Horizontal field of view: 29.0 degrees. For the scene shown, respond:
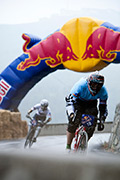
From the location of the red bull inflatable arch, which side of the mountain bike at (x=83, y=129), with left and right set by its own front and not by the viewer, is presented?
back

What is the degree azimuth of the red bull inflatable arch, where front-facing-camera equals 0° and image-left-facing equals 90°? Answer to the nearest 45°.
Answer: approximately 0°

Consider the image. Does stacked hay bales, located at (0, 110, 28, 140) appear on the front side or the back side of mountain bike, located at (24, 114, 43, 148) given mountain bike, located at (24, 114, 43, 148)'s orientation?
on the back side

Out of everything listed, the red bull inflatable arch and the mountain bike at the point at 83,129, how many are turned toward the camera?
2

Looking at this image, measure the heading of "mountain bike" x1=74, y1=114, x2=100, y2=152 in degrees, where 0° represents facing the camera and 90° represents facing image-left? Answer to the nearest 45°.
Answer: approximately 0°
